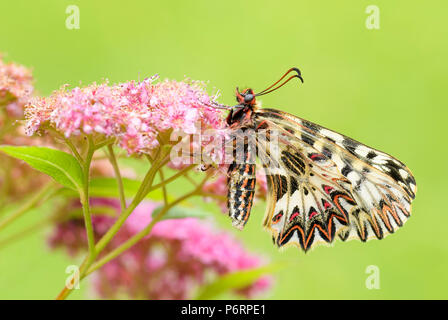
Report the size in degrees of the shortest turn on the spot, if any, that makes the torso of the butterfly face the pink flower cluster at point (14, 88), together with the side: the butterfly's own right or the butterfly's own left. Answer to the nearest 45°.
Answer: approximately 45° to the butterfly's own left

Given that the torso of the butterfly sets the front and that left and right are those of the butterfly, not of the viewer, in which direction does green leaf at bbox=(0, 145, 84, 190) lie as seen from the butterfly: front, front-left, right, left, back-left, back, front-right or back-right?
front-left
